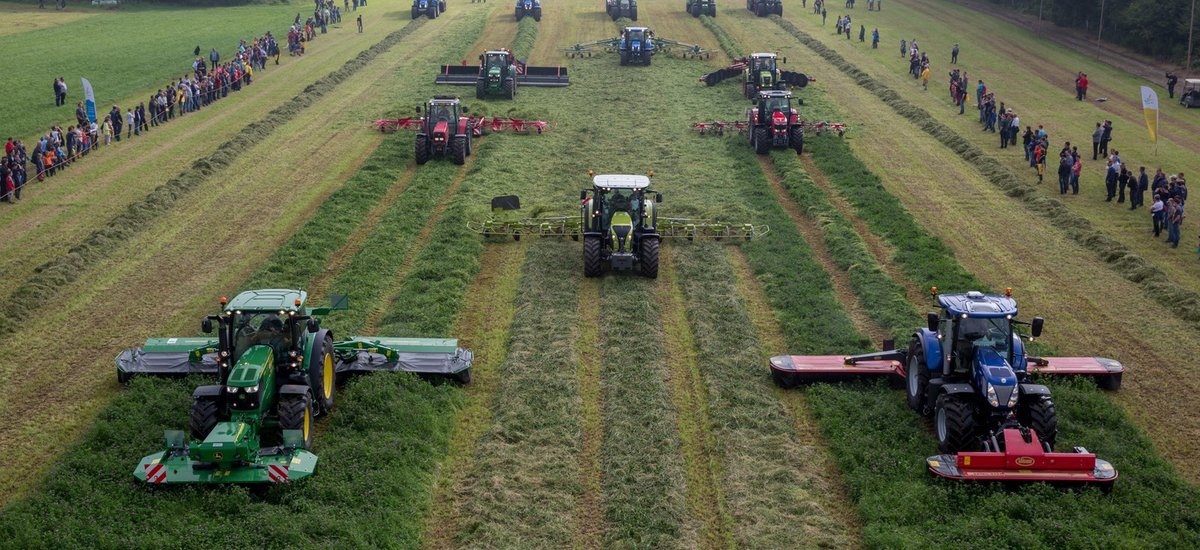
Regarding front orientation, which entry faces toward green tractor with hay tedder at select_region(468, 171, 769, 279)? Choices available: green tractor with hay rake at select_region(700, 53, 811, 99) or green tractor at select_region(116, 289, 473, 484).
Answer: green tractor with hay rake at select_region(700, 53, 811, 99)

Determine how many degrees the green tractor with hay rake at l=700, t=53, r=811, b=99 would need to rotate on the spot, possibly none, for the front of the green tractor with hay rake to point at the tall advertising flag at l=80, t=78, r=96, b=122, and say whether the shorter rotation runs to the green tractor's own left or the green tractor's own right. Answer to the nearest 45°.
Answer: approximately 45° to the green tractor's own right

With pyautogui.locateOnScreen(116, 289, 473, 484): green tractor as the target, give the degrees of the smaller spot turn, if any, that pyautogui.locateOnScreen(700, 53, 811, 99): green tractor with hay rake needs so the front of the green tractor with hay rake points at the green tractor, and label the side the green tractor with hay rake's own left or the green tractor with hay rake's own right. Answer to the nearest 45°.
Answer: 0° — it already faces it

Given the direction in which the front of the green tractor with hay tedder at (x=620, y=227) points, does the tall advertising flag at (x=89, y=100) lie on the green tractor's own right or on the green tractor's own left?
on the green tractor's own right

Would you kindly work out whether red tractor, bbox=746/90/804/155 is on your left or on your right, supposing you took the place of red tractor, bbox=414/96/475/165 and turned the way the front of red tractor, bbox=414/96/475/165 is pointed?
on your left

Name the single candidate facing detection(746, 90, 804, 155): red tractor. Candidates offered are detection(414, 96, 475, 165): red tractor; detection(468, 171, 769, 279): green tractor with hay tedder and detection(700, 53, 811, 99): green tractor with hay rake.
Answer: detection(700, 53, 811, 99): green tractor with hay rake

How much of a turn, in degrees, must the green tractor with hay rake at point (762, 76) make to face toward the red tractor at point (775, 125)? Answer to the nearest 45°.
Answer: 0° — it already faces it

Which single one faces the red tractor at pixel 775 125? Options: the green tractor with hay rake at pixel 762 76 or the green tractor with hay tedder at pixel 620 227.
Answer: the green tractor with hay rake at pixel 762 76

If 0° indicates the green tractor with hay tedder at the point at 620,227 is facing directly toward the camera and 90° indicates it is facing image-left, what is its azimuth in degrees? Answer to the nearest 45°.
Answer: approximately 0°

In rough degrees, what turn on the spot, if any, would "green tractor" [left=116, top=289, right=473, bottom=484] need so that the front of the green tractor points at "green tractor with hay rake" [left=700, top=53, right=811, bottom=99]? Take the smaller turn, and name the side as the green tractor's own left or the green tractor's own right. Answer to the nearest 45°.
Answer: approximately 135° to the green tractor's own left
